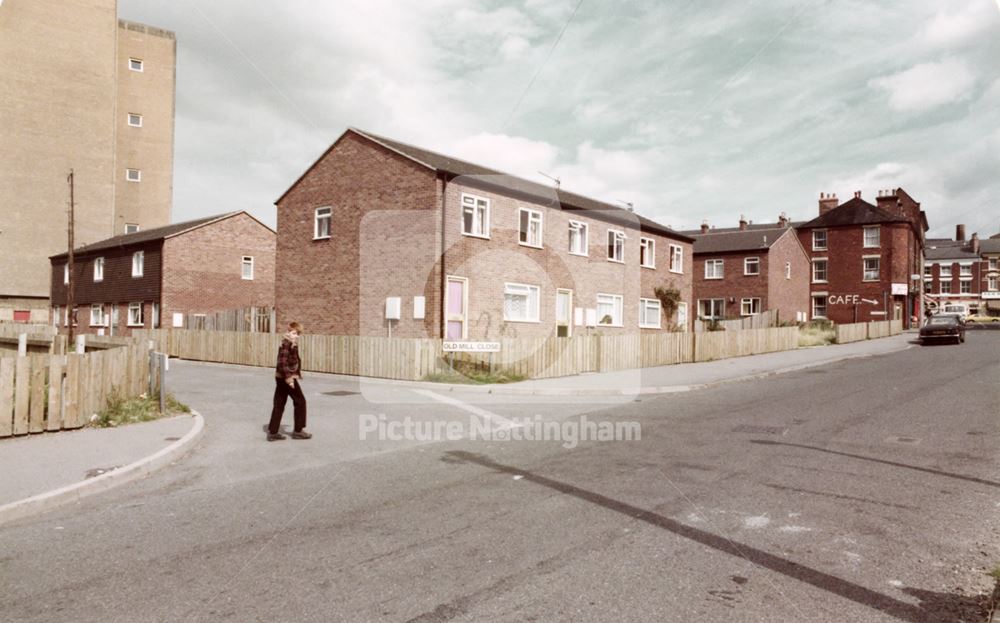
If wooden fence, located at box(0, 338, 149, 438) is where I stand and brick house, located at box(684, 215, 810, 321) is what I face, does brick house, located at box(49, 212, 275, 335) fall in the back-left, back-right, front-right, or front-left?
front-left

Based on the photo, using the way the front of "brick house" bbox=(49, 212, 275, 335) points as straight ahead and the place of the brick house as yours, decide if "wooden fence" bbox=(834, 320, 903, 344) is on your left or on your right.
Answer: on your left

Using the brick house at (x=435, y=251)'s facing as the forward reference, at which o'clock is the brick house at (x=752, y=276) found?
the brick house at (x=752, y=276) is roughly at 9 o'clock from the brick house at (x=435, y=251).

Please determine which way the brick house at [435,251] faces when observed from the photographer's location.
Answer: facing the viewer and to the right of the viewer

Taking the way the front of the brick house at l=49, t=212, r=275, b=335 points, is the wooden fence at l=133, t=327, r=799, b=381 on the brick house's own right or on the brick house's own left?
on the brick house's own left

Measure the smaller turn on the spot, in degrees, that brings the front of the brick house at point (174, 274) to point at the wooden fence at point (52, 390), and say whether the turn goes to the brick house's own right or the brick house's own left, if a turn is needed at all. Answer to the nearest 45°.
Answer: approximately 45° to the brick house's own left

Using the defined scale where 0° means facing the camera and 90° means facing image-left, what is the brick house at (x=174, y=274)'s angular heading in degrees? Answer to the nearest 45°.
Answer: approximately 45°
